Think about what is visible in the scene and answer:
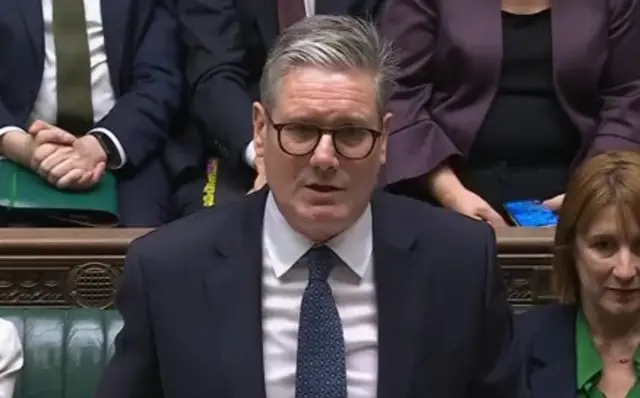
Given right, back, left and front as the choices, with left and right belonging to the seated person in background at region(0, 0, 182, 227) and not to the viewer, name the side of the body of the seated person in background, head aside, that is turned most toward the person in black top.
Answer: left

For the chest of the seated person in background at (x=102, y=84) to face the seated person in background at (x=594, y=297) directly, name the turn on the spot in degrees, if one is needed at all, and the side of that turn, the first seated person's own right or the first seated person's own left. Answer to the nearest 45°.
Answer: approximately 45° to the first seated person's own left

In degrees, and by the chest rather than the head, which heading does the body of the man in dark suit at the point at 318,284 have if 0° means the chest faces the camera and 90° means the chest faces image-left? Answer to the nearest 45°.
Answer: approximately 0°

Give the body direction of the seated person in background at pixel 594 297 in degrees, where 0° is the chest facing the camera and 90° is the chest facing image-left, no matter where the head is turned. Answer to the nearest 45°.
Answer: approximately 0°

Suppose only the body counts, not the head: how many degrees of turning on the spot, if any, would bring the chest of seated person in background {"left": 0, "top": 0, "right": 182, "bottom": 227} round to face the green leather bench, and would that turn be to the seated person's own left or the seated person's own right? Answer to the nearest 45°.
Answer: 0° — they already face it

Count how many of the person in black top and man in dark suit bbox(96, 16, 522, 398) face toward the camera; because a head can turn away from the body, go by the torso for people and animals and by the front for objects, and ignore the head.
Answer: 2

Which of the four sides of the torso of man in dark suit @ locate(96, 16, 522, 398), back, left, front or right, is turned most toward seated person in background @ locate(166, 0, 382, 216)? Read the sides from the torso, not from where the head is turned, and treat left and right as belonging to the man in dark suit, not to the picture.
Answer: back

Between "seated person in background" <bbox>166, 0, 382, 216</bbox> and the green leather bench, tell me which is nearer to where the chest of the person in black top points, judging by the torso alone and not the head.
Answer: the green leather bench

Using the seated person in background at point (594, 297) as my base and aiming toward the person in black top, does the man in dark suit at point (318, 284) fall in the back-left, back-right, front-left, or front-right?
back-left

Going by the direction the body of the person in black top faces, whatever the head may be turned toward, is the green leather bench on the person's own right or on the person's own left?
on the person's own right
